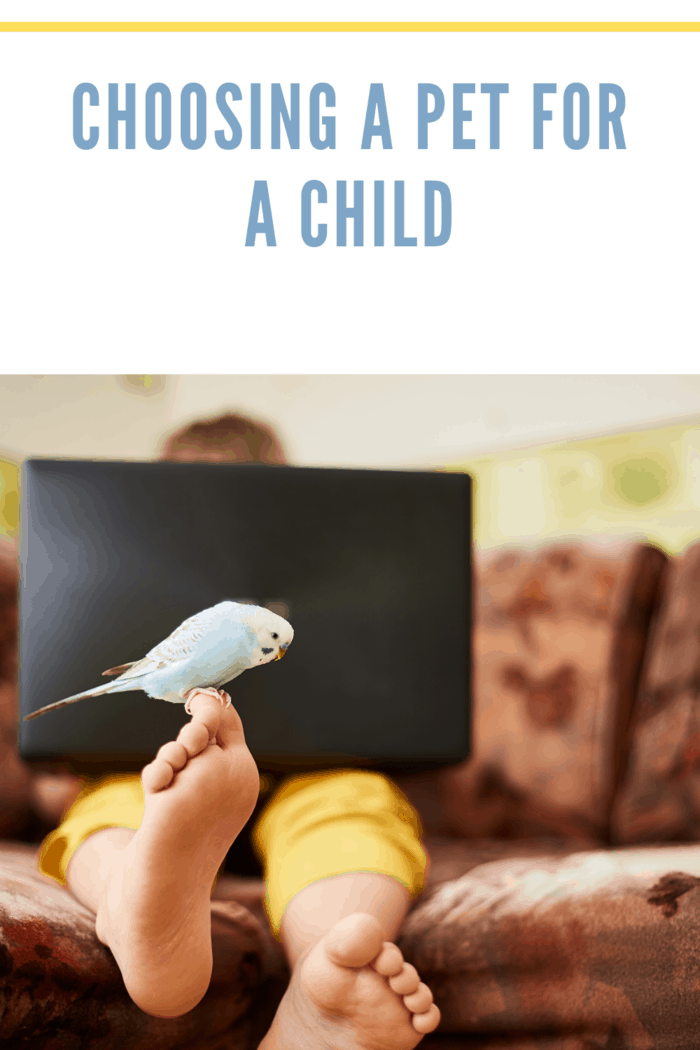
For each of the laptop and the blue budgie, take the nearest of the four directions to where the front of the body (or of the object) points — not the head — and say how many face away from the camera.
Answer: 1

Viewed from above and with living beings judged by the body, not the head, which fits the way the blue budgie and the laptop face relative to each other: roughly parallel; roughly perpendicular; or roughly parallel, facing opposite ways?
roughly perpendicular

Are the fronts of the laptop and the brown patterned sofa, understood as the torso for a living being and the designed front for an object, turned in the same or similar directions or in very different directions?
very different directions

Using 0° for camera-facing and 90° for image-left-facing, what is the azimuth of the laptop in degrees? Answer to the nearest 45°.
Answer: approximately 180°

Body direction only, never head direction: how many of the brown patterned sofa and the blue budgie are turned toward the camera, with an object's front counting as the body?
1

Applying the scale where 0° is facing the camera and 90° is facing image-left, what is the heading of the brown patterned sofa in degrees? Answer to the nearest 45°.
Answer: approximately 0°

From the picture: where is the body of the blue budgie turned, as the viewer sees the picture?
to the viewer's right
